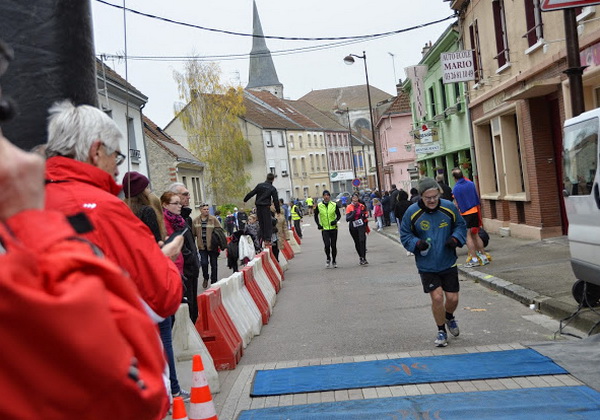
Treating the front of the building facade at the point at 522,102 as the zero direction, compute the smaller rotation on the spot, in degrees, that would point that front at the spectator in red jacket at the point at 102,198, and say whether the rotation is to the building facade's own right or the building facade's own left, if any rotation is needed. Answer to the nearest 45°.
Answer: approximately 45° to the building facade's own left

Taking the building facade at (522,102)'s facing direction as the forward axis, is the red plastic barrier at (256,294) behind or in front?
in front

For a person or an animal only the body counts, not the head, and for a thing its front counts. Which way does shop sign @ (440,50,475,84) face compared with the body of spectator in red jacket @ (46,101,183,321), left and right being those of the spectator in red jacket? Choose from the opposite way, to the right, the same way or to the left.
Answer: the opposite way

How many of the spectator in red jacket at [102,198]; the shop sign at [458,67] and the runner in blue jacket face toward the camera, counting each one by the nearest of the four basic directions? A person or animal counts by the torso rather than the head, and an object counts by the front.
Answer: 2

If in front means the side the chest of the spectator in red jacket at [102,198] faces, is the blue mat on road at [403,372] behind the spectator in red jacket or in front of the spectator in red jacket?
in front

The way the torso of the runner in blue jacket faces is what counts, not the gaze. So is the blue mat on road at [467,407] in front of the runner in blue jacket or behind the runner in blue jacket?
in front

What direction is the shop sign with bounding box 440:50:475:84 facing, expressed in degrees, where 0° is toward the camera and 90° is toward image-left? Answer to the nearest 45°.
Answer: approximately 0°

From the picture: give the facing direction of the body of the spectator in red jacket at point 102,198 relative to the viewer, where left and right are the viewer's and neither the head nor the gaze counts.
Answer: facing away from the viewer and to the right of the viewer

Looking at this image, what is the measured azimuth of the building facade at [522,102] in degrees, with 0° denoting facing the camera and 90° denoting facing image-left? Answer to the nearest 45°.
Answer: approximately 45°
